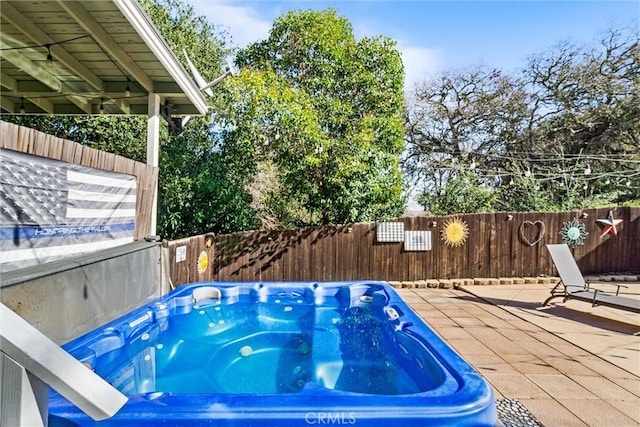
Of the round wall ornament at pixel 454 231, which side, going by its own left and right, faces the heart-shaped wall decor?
left

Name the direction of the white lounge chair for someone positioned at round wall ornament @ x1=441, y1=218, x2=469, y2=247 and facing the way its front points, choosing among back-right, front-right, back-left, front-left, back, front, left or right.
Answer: front-left

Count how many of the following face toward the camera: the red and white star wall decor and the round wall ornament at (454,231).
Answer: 2

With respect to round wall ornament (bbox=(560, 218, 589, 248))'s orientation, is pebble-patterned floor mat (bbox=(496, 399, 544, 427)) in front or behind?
in front

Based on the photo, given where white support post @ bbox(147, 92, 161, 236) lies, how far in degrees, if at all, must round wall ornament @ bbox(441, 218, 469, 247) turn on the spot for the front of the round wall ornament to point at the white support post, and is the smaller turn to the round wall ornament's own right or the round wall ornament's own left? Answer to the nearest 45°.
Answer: approximately 45° to the round wall ornament's own right

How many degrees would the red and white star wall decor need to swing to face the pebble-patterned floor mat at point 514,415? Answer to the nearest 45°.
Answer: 0° — it already faces it

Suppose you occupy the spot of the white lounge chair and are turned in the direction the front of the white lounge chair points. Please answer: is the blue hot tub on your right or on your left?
on your right

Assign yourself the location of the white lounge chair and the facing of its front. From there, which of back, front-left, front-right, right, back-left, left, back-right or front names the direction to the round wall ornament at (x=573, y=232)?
back-left

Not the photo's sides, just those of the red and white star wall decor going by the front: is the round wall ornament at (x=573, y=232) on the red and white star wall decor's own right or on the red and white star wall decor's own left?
on the red and white star wall decor's own right
